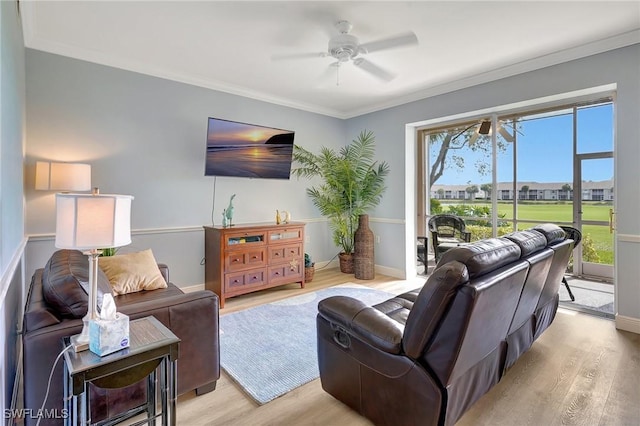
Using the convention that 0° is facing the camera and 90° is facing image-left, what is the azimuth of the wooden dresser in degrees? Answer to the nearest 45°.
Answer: approximately 315°

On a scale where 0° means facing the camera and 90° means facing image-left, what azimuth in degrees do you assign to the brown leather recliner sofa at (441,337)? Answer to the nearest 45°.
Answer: approximately 135°

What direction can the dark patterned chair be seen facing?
toward the camera

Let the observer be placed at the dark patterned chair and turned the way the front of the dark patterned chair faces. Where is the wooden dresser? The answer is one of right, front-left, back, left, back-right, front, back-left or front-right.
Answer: front-right

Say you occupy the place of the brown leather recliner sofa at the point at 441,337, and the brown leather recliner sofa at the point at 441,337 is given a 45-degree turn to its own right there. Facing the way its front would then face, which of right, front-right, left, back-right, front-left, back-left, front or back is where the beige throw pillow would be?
left

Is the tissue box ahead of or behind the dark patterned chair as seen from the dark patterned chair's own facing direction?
ahead

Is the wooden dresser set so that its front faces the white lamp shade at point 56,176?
no

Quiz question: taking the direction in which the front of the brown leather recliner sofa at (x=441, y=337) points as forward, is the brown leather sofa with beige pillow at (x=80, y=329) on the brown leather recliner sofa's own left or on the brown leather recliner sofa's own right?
on the brown leather recliner sofa's own left

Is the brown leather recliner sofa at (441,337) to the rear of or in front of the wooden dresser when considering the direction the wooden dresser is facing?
in front

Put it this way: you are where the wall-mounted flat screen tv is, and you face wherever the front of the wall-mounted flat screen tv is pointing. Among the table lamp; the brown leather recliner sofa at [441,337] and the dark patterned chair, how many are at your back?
0

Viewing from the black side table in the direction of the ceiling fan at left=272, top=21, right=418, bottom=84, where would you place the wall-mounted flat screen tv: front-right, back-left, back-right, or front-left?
front-left

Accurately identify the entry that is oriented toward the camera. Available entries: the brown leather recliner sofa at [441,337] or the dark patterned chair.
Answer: the dark patterned chair

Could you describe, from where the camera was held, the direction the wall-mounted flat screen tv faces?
facing the viewer and to the right of the viewer

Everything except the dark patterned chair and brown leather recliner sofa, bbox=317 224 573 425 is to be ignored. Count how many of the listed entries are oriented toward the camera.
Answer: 1

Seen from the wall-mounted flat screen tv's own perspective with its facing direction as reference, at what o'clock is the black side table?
The black side table is roughly at 2 o'clock from the wall-mounted flat screen tv.

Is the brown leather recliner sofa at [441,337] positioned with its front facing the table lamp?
no

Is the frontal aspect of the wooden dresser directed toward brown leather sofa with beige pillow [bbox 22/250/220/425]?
no
